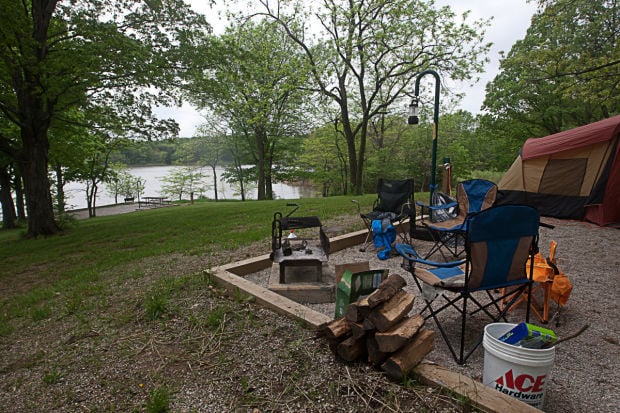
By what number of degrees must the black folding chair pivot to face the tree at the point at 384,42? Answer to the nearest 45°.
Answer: approximately 135° to its right

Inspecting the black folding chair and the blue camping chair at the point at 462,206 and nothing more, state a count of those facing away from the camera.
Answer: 0

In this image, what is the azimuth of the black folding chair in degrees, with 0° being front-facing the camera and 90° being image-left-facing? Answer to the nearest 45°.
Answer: approximately 45°

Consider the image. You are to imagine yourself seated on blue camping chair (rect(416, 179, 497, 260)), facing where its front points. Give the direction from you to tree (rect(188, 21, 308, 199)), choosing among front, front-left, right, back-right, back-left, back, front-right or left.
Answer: right

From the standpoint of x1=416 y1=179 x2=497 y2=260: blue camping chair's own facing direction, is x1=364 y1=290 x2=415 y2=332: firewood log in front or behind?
in front

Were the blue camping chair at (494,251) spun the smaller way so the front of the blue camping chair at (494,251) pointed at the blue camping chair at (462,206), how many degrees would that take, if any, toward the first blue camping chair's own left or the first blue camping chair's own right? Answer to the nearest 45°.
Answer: approximately 45° to the first blue camping chair's own right

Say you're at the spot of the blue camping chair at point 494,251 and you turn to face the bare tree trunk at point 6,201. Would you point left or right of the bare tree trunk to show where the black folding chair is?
right

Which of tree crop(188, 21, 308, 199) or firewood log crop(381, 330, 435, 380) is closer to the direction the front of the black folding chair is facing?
the firewood log

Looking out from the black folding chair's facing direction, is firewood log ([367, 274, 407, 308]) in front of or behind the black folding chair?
in front

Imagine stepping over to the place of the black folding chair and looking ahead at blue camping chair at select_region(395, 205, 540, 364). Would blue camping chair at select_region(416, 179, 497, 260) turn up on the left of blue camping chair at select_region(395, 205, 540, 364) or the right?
left

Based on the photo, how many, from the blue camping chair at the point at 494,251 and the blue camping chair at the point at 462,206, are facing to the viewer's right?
0
